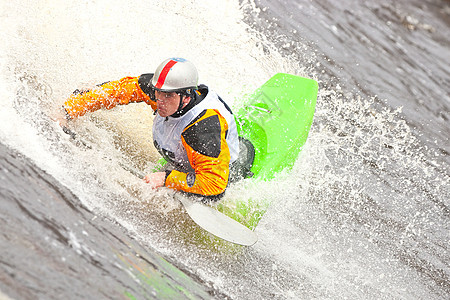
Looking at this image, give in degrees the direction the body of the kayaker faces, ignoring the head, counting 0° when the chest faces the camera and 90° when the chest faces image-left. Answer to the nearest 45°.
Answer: approximately 45°
